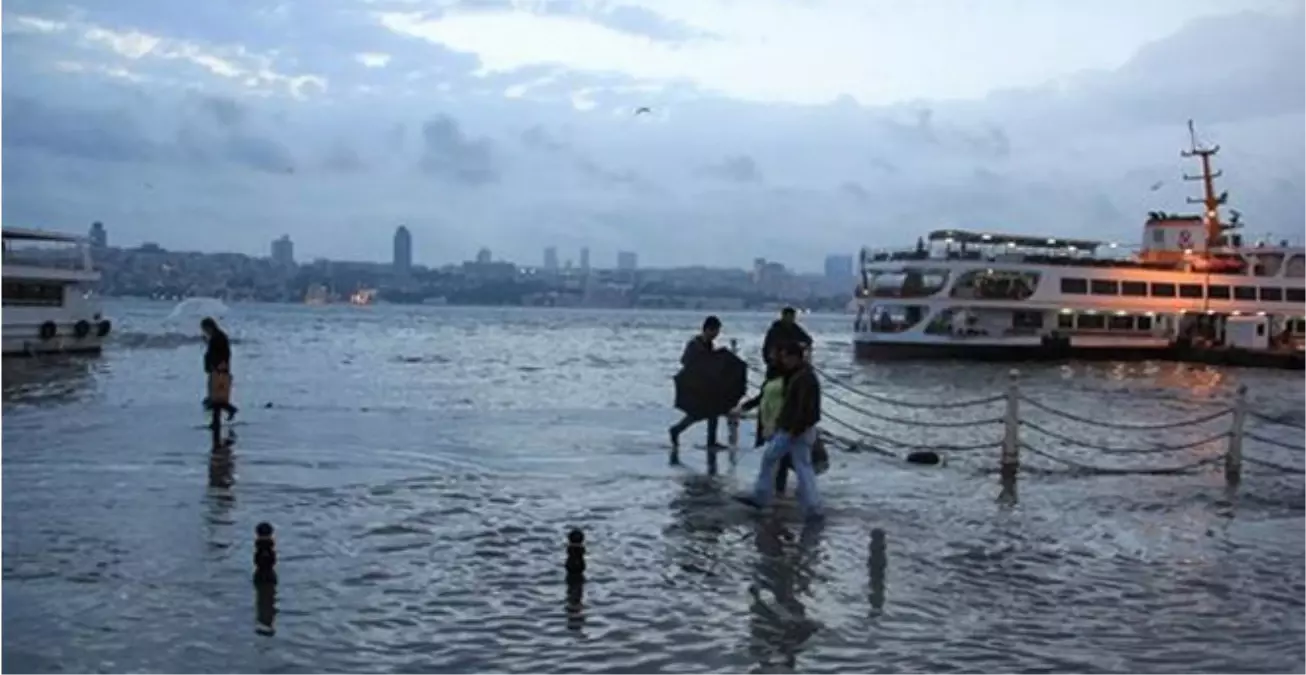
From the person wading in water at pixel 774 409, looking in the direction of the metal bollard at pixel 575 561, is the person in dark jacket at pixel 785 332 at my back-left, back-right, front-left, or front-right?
back-right

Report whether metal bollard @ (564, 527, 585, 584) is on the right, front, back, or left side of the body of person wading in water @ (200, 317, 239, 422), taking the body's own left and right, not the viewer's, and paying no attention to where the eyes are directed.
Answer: left

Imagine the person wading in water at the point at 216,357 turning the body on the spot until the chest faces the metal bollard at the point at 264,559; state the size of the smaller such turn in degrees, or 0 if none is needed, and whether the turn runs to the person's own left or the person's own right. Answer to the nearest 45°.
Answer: approximately 90° to the person's own left

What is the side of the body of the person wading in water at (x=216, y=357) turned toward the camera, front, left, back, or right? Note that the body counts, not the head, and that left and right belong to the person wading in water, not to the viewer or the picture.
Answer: left

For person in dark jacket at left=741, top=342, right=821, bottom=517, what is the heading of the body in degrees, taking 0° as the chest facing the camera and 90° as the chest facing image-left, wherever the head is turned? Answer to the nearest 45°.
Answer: approximately 90°

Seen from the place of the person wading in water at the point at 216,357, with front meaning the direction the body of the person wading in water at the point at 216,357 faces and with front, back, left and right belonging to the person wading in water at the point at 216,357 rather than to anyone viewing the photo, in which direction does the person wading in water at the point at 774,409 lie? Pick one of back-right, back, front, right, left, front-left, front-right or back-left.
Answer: back-left

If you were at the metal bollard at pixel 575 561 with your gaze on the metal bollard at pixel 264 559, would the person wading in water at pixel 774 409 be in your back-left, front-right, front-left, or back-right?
back-right

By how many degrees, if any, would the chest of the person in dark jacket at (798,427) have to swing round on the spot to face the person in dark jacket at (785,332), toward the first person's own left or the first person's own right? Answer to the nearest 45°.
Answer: approximately 90° to the first person's own right

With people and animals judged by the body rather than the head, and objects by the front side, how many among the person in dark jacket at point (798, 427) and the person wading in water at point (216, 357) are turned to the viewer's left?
2

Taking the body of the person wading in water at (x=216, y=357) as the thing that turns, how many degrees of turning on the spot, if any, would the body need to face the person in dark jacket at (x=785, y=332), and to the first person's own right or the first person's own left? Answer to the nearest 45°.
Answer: approximately 135° to the first person's own left

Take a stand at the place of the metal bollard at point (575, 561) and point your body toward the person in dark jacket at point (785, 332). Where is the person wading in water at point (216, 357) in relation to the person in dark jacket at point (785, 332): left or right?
left
